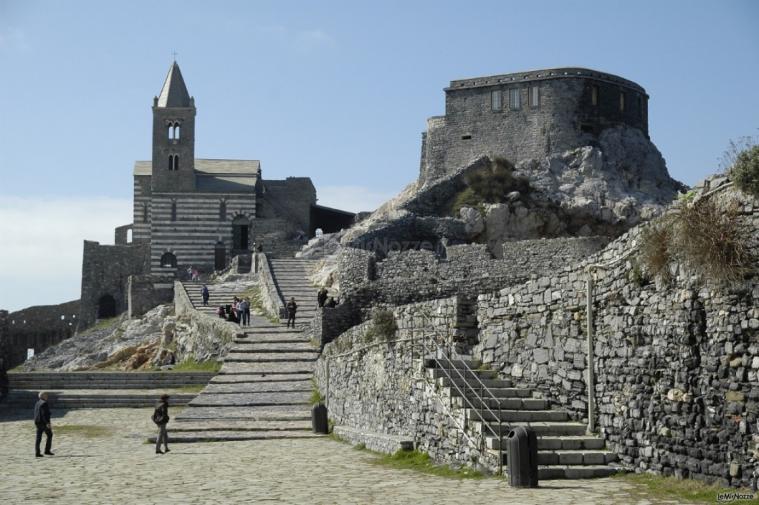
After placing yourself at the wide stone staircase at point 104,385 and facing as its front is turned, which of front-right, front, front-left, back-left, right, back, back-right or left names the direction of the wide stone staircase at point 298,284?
back-left

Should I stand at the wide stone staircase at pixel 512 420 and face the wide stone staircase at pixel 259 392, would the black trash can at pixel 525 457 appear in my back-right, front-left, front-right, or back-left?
back-left

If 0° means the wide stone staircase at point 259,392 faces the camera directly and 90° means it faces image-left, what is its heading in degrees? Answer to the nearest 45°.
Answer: approximately 0°

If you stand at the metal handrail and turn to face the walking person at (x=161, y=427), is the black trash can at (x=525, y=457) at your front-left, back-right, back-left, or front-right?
back-left

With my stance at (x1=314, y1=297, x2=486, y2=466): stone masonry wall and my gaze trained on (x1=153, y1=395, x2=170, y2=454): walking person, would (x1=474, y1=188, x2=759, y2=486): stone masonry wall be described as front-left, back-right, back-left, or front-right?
back-left

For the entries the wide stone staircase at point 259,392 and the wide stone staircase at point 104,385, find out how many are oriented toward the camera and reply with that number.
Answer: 2

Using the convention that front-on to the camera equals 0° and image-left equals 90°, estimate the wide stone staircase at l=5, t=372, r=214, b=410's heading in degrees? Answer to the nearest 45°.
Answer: approximately 0°

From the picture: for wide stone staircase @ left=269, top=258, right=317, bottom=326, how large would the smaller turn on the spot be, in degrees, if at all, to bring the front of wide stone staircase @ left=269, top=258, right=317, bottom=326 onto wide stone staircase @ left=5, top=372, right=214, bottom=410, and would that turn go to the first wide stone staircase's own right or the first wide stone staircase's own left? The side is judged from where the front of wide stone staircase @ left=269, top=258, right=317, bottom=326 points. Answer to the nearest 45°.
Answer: approximately 45° to the first wide stone staircase's own right
